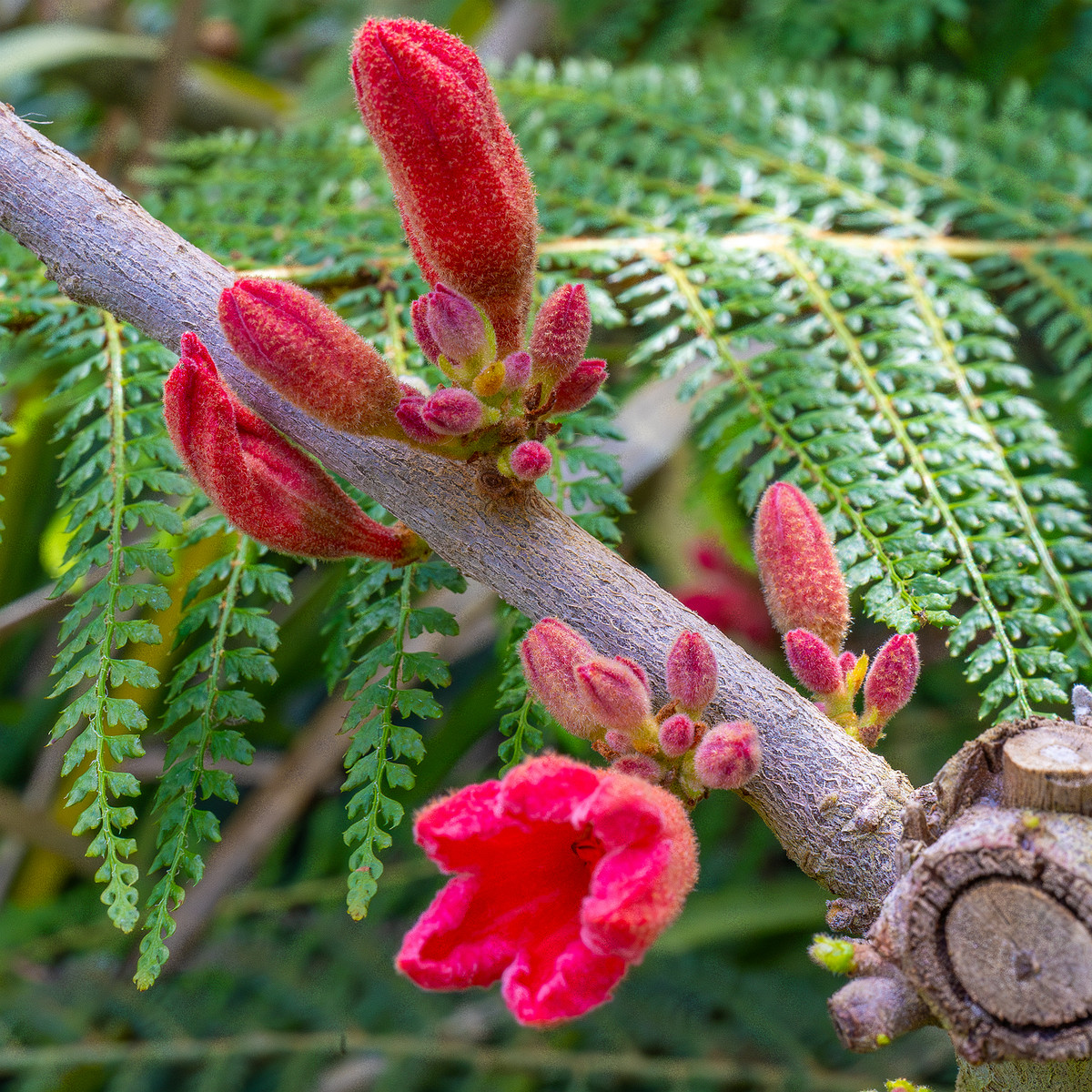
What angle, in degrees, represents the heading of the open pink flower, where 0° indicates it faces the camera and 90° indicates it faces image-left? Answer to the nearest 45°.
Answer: approximately 45°
